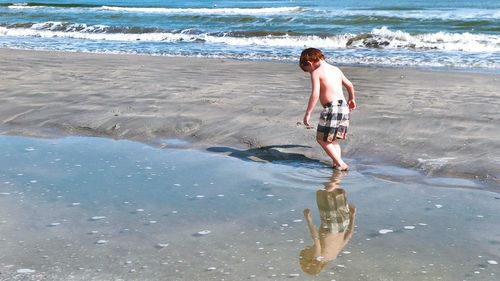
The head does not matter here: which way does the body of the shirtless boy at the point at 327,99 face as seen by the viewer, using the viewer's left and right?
facing away from the viewer and to the left of the viewer
